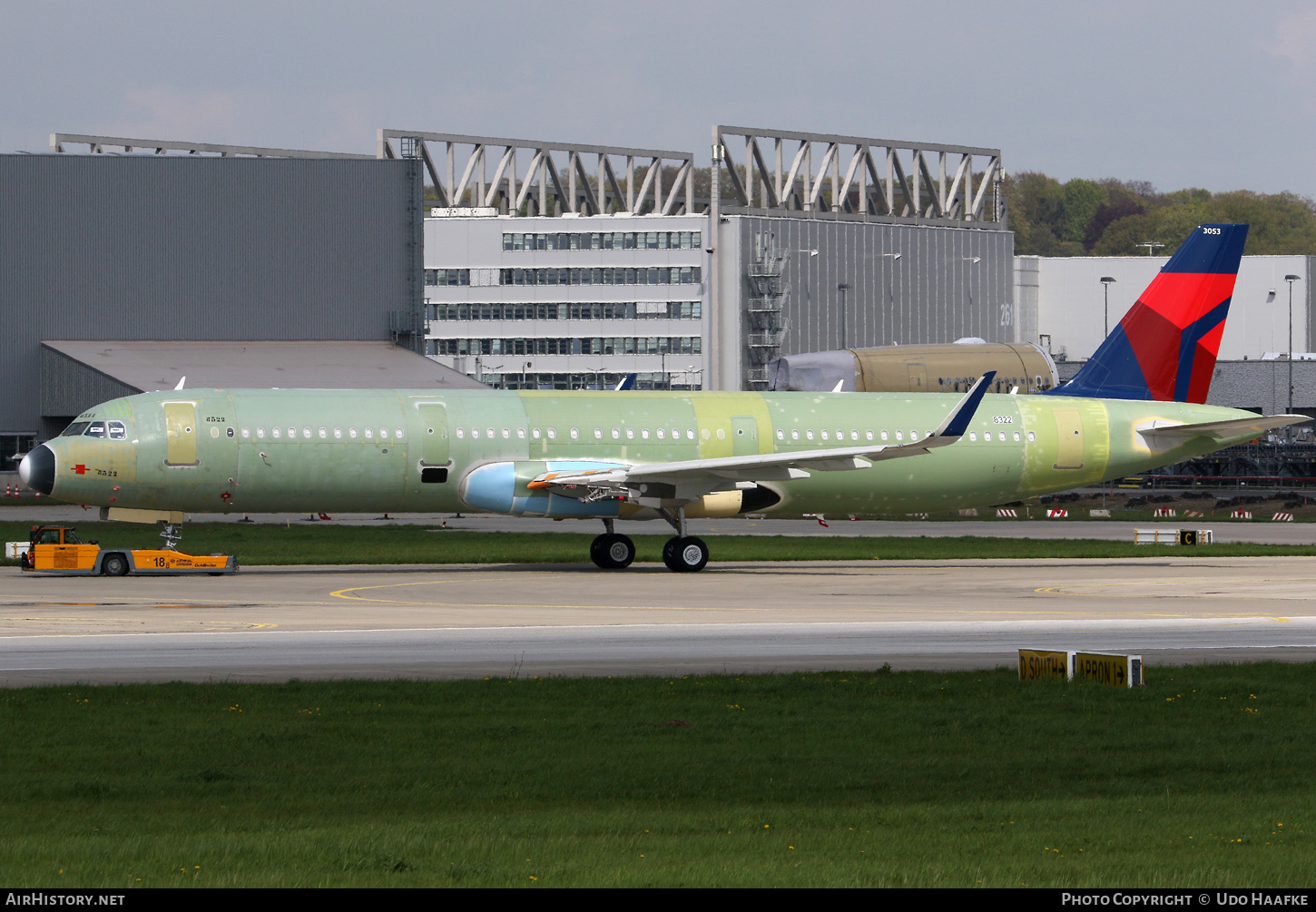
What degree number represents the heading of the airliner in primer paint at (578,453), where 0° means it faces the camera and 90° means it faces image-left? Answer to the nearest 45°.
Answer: approximately 90°

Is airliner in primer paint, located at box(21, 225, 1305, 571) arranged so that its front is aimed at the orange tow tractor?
yes
